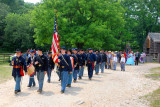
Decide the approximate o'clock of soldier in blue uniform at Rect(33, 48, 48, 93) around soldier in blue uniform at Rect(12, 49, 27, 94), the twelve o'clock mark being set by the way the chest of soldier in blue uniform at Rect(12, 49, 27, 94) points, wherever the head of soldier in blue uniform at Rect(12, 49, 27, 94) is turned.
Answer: soldier in blue uniform at Rect(33, 48, 48, 93) is roughly at 9 o'clock from soldier in blue uniform at Rect(12, 49, 27, 94).

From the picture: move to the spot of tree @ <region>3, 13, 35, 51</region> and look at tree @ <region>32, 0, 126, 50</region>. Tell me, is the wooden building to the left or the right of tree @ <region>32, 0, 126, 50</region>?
left

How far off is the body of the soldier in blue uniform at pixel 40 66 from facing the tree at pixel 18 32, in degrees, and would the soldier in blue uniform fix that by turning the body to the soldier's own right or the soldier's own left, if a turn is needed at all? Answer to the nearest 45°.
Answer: approximately 135° to the soldier's own right

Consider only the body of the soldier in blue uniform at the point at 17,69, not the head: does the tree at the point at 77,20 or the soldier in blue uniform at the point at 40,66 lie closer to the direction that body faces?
the soldier in blue uniform

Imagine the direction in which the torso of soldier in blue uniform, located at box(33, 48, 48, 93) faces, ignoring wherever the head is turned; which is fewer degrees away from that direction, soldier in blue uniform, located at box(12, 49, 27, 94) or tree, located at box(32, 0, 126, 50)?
the soldier in blue uniform

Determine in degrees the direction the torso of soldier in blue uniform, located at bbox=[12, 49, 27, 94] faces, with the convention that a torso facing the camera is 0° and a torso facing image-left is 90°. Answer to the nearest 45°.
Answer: approximately 0°

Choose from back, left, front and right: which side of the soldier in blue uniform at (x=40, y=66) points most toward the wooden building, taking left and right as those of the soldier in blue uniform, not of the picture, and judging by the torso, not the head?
back

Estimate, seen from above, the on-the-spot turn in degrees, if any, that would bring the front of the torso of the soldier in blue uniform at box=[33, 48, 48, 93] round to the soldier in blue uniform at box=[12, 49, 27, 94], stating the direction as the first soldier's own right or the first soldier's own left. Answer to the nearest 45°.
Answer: approximately 45° to the first soldier's own right

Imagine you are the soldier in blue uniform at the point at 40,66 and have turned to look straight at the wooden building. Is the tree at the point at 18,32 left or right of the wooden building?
left
